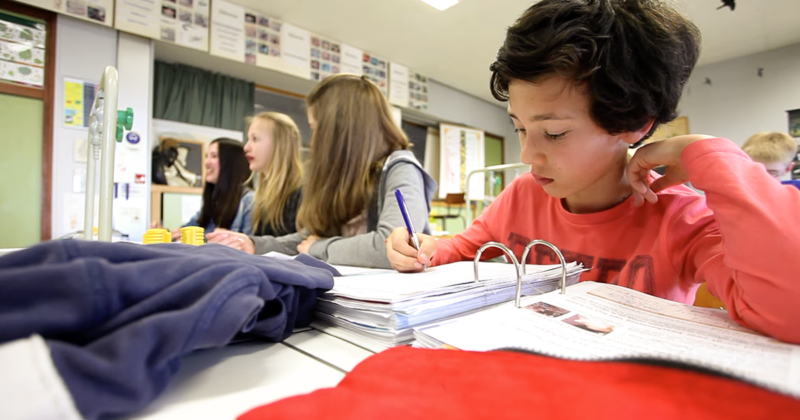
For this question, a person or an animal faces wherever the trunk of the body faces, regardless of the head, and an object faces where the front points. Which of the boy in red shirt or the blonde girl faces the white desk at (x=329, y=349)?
the boy in red shirt

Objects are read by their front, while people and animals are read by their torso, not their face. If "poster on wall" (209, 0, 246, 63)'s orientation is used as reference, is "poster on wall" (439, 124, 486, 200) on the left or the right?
on its left

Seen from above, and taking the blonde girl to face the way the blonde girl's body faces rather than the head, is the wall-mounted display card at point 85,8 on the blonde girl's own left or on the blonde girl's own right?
on the blonde girl's own right

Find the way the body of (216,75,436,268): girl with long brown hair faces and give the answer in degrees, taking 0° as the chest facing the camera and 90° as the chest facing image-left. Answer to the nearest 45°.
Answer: approximately 90°

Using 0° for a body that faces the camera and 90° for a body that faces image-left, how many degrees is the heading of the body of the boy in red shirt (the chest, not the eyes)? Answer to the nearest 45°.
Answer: approximately 45°

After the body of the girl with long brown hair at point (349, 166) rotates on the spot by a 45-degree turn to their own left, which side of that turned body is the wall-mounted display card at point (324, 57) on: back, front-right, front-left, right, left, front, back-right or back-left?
back-right

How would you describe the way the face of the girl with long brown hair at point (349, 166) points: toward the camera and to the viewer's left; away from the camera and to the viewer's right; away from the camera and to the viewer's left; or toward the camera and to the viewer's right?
away from the camera and to the viewer's left

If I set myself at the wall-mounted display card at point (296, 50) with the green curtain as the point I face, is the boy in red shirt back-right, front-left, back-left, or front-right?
back-left
